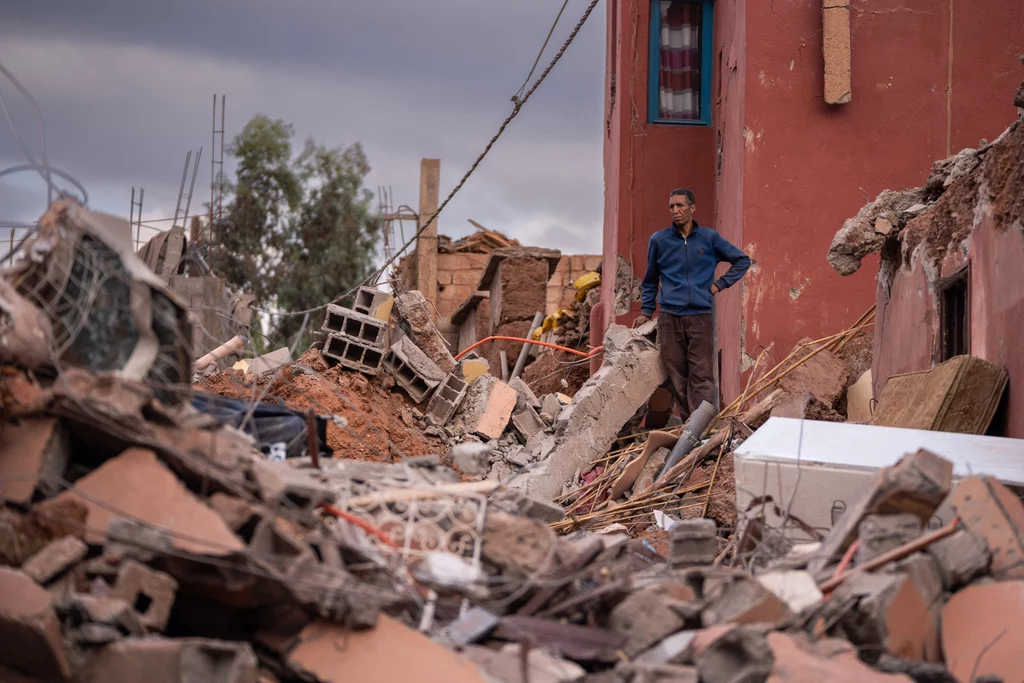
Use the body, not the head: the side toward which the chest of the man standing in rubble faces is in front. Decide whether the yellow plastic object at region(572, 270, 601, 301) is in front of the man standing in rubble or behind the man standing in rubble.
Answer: behind

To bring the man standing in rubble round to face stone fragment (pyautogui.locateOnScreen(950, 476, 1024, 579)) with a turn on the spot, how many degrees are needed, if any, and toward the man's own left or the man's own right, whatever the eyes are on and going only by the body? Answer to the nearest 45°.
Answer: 0° — they already face it

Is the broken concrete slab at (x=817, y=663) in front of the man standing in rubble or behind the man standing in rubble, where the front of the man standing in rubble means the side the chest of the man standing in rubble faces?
in front

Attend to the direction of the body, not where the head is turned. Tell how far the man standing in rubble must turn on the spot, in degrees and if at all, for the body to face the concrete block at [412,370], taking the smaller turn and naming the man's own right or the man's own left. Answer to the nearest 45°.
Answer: approximately 135° to the man's own right

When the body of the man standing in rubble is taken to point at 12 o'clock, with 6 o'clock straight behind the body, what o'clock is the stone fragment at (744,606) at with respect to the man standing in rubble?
The stone fragment is roughly at 12 o'clock from the man standing in rubble.

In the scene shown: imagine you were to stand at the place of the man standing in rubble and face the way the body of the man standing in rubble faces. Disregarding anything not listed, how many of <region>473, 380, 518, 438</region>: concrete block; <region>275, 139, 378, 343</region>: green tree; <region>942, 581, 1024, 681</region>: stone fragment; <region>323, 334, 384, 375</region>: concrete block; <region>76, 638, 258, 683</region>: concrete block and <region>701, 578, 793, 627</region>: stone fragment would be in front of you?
3

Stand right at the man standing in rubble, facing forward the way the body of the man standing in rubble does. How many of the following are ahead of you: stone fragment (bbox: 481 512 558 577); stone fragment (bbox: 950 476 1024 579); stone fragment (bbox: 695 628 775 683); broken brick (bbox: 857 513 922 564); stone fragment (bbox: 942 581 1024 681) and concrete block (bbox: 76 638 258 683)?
6

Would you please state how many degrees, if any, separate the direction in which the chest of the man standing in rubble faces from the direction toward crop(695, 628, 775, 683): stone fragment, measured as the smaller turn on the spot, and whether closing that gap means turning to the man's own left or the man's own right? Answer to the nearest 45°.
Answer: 0° — they already face it

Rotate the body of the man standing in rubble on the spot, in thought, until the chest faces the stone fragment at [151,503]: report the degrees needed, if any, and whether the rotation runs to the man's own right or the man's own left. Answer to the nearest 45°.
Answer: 0° — they already face it

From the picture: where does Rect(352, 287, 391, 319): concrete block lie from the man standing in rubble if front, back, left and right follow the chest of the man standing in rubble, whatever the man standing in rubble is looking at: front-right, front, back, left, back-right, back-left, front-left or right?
back-right

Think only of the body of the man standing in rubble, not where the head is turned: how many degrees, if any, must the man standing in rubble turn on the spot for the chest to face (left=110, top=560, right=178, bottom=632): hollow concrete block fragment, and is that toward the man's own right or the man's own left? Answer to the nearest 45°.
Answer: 0° — they already face it

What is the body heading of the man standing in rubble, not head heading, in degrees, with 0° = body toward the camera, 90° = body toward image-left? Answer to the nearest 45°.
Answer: approximately 0°
